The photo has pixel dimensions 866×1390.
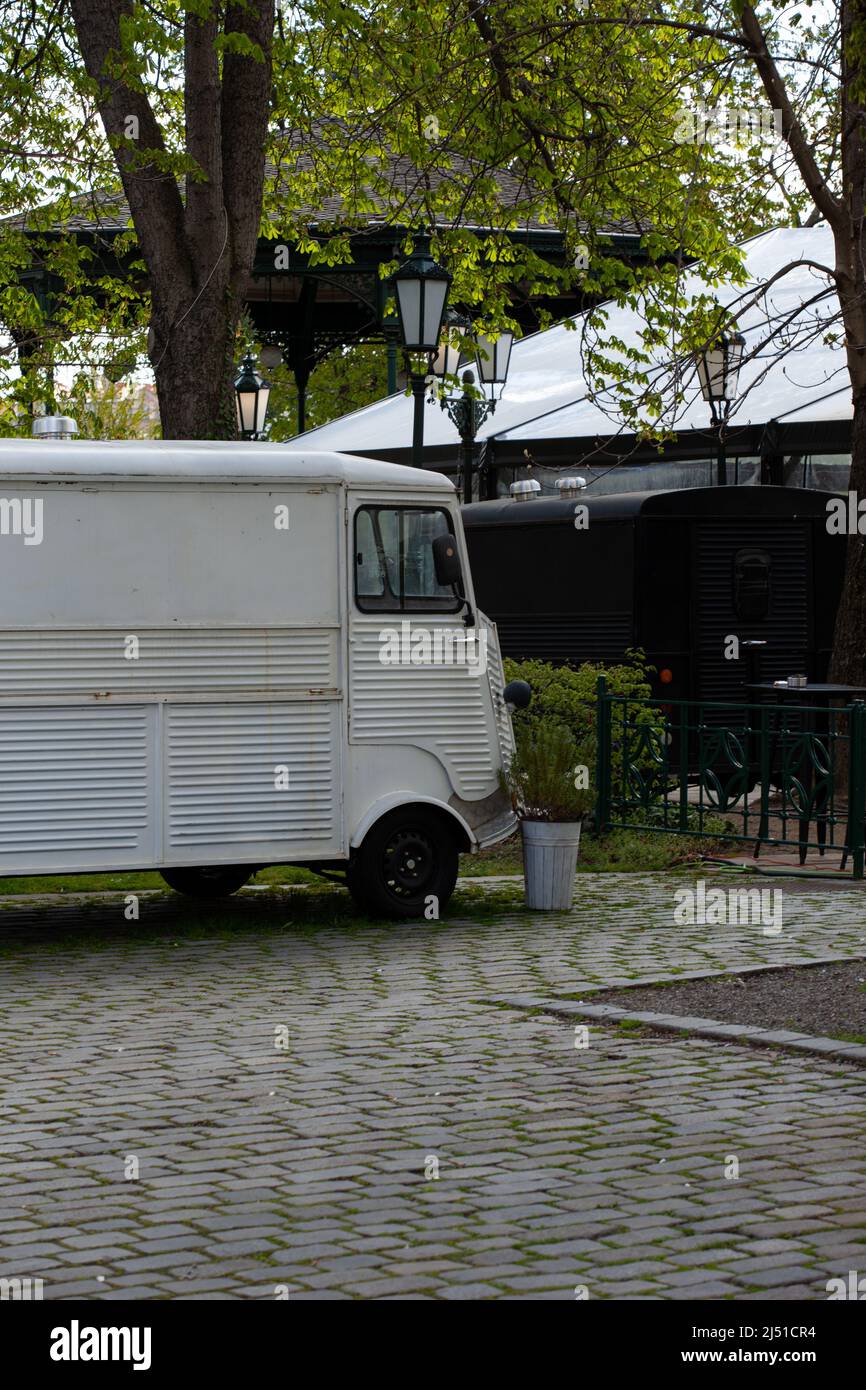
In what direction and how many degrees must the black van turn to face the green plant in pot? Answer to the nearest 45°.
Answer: approximately 135° to its left

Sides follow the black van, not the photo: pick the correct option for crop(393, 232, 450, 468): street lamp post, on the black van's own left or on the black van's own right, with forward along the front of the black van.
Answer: on the black van's own left

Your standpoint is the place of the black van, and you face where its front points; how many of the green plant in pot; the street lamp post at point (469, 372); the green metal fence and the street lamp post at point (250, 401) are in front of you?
2

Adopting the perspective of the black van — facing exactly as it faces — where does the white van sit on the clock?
The white van is roughly at 8 o'clock from the black van.

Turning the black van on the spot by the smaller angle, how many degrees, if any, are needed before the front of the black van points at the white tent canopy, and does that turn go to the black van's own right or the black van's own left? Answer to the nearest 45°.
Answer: approximately 45° to the black van's own right

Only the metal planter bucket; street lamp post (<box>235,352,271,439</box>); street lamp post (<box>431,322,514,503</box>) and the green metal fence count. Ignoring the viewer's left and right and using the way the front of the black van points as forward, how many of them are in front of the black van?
2

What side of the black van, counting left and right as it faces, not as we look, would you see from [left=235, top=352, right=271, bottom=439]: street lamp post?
front

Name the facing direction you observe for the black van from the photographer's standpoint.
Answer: facing away from the viewer and to the left of the viewer

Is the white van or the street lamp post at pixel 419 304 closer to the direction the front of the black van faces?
the street lamp post

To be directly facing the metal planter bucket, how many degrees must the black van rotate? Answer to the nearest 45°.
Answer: approximately 135° to its left

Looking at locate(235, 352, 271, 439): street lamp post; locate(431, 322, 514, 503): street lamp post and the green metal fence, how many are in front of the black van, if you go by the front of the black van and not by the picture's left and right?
2

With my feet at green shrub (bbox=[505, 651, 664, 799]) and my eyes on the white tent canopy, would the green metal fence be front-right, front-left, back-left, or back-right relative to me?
back-right
